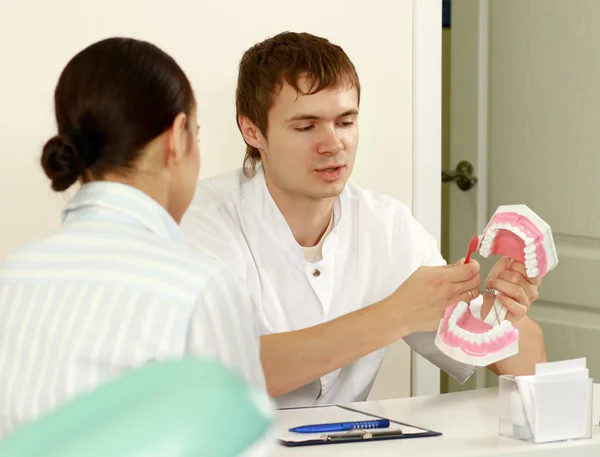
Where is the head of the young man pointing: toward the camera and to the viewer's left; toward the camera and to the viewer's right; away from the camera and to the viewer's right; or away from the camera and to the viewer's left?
toward the camera and to the viewer's right

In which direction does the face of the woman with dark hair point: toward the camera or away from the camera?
away from the camera

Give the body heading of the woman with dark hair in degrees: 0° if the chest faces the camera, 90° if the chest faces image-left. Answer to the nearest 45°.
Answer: approximately 225°

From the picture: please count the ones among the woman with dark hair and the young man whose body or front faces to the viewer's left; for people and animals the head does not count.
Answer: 0

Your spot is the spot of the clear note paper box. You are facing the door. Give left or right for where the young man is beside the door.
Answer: left

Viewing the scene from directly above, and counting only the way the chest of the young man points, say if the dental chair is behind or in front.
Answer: in front

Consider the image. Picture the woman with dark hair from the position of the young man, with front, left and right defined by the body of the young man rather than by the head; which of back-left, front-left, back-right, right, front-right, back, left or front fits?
front-right
